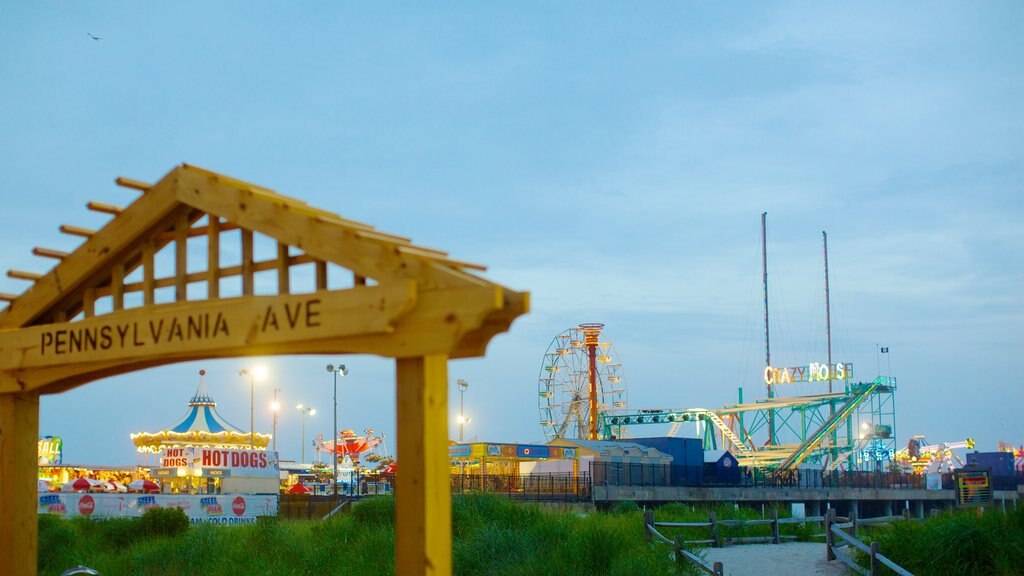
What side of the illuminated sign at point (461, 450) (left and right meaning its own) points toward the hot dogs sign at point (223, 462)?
right

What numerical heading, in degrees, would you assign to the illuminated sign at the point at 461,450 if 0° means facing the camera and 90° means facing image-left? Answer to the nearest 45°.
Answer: approximately 0°

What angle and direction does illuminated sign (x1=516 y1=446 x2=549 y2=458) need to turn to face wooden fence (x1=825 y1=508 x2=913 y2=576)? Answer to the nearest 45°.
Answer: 0° — it already faces it

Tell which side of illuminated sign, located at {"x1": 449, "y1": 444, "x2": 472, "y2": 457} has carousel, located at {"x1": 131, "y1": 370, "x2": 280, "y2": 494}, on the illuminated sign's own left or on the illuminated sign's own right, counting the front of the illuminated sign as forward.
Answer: on the illuminated sign's own right

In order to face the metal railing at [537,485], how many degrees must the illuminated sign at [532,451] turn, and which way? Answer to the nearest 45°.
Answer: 0° — it already faces it

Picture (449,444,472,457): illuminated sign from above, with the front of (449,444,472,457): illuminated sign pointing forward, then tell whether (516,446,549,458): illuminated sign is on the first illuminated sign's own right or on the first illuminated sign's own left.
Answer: on the first illuminated sign's own left

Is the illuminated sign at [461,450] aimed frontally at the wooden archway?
yes

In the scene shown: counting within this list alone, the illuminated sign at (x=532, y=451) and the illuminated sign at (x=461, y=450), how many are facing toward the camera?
2
